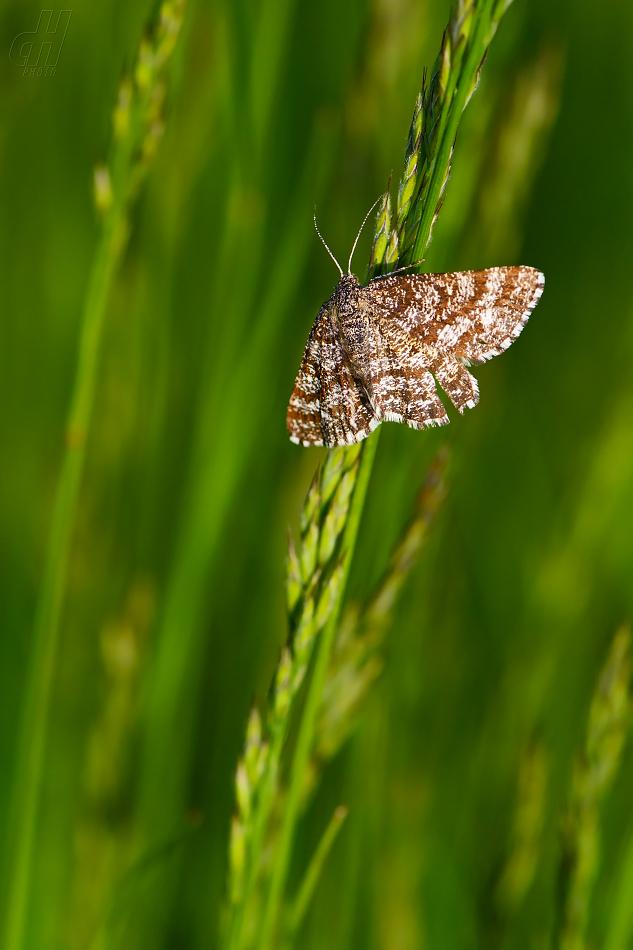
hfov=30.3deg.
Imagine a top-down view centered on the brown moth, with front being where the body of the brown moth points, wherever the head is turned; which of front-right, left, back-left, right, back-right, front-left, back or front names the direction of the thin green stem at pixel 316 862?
back

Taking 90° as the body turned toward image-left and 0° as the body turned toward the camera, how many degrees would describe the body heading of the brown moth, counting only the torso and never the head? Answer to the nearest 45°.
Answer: approximately 180°
